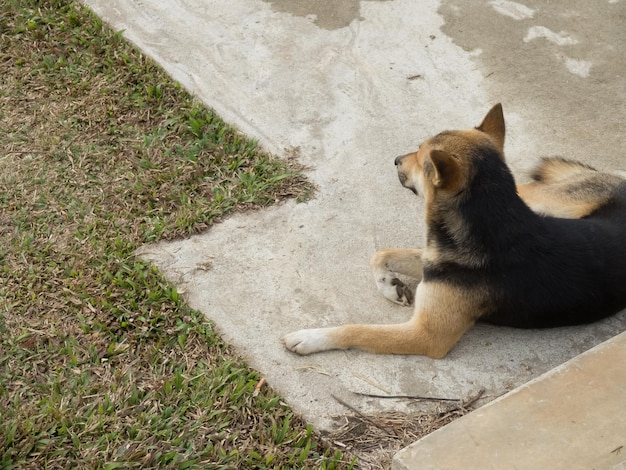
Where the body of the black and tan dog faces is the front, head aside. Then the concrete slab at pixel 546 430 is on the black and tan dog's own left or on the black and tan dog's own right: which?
on the black and tan dog's own left

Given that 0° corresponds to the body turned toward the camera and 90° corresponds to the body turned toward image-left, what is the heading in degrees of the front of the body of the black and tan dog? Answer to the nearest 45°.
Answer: approximately 90°

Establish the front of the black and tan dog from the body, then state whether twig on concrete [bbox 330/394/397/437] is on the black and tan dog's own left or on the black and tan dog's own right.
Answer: on the black and tan dog's own left

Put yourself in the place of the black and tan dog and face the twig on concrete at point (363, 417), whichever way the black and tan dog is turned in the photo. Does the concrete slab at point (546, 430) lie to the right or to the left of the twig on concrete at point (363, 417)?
left

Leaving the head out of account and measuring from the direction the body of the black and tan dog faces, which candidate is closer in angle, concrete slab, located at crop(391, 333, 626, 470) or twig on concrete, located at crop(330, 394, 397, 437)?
the twig on concrete
